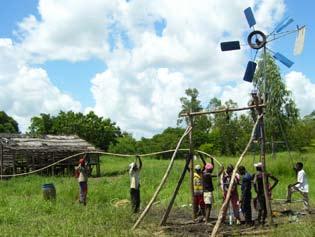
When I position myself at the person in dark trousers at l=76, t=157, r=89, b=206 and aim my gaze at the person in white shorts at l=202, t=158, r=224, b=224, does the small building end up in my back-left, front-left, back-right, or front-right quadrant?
back-left

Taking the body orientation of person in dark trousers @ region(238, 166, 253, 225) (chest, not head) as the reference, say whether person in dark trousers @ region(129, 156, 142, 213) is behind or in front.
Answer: in front

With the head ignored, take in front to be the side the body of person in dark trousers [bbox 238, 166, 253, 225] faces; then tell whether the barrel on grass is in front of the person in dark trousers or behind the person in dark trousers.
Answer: in front

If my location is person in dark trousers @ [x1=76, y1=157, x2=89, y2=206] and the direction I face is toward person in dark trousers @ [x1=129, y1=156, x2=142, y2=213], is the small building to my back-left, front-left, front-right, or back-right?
back-left
